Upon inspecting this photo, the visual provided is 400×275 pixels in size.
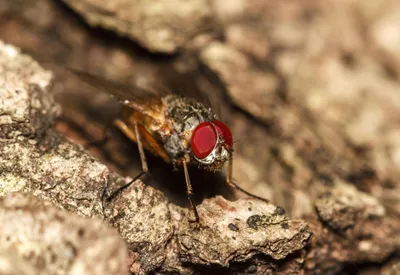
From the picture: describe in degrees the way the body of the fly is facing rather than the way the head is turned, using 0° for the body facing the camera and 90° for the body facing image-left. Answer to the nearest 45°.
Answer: approximately 315°
